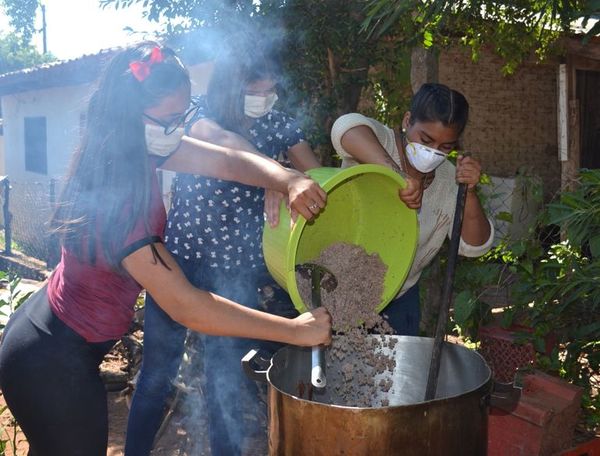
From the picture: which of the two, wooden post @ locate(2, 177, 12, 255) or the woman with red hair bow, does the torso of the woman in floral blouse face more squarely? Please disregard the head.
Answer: the woman with red hair bow

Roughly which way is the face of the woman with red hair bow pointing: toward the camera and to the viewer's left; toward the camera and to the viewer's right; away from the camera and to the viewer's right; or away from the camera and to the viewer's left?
toward the camera and to the viewer's right

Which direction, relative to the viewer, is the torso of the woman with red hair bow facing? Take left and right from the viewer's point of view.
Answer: facing to the right of the viewer

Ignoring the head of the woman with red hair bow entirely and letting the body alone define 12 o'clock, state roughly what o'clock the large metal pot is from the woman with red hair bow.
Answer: The large metal pot is roughly at 1 o'clock from the woman with red hair bow.

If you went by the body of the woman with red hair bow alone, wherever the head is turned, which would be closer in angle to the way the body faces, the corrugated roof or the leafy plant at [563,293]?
the leafy plant

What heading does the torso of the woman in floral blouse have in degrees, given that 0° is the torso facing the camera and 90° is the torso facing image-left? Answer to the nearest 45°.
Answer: approximately 315°

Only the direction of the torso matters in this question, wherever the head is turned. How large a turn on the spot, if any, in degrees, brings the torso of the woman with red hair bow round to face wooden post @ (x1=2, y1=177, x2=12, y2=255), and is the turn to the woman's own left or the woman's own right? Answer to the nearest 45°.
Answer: approximately 90° to the woman's own left

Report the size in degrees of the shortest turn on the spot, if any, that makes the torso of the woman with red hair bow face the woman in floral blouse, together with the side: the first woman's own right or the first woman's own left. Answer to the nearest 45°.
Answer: approximately 45° to the first woman's own left
